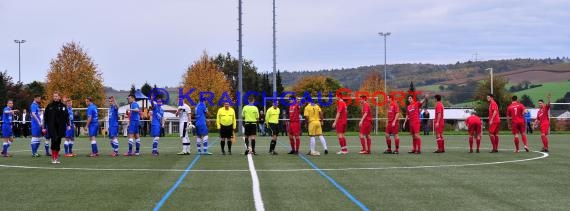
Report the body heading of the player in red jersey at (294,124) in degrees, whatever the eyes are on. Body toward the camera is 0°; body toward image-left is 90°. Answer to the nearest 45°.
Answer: approximately 45°
